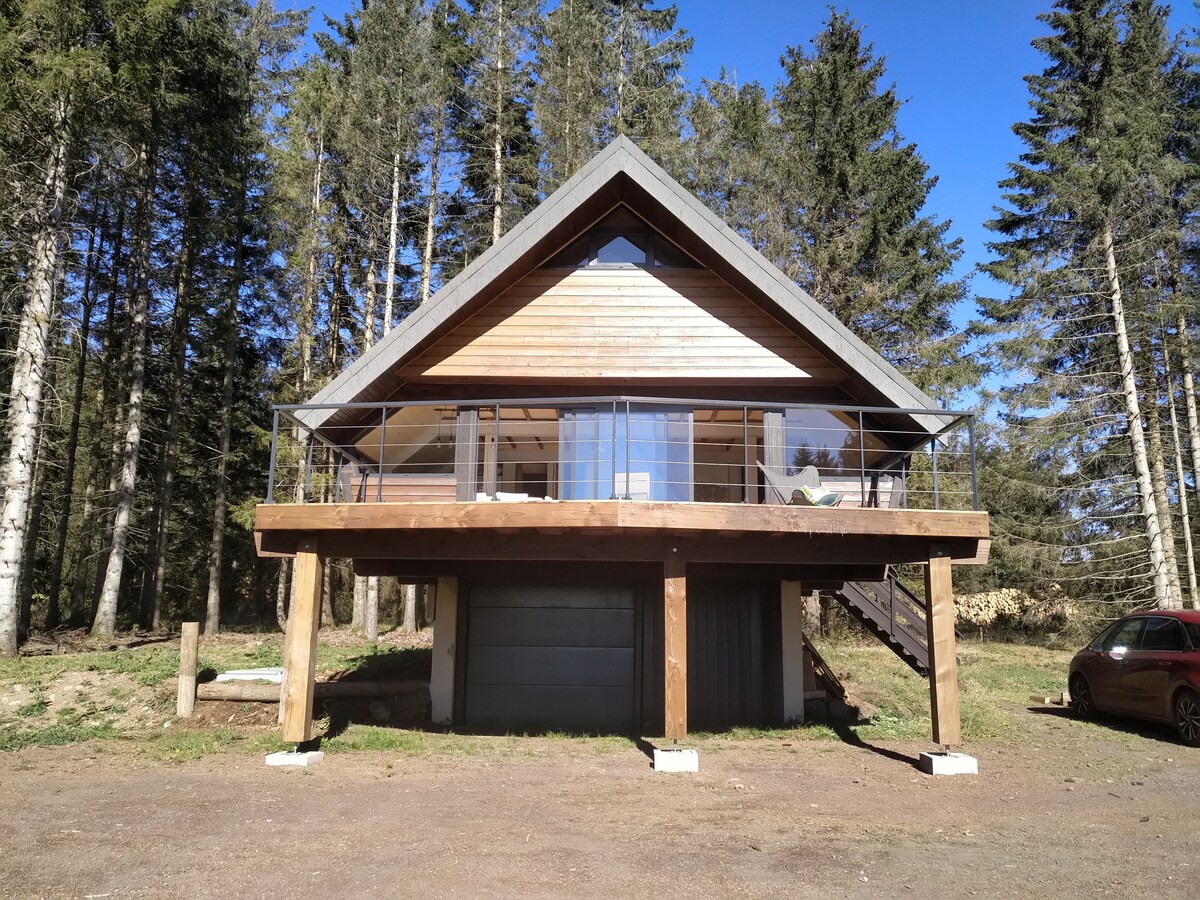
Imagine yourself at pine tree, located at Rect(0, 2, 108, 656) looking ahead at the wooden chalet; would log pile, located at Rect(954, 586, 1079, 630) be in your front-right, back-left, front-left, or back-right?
front-left

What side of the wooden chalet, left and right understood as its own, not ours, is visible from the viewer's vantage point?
front

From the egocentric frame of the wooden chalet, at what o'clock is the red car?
The red car is roughly at 9 o'clock from the wooden chalet.

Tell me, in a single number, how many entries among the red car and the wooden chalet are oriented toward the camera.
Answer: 1

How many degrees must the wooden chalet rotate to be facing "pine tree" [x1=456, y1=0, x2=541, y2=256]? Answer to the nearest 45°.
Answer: approximately 180°

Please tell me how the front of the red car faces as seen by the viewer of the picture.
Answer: facing away from the viewer and to the left of the viewer

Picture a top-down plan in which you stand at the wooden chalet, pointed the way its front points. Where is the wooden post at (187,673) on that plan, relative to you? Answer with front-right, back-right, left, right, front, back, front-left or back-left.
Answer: right

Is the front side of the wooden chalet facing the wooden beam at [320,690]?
no

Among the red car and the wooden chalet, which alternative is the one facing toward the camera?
the wooden chalet

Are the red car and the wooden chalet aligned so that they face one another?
no

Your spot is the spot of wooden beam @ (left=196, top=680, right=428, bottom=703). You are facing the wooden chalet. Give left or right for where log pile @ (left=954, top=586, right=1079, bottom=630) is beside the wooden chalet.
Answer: left
